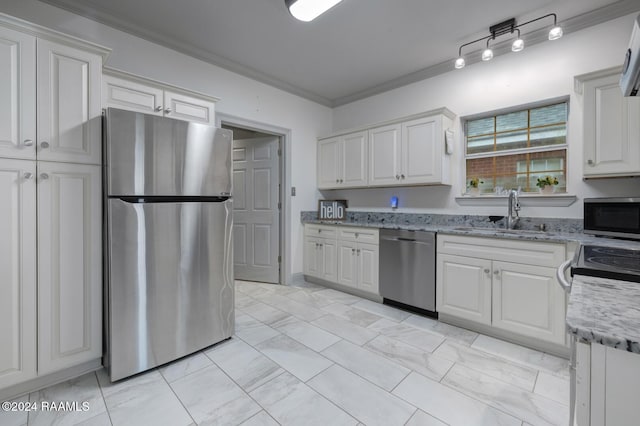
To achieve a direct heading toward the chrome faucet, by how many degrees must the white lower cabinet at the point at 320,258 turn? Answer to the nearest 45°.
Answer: approximately 90° to its left

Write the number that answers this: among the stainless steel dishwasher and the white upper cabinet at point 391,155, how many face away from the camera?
0

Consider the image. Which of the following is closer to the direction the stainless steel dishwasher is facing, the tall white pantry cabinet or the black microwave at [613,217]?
the tall white pantry cabinet

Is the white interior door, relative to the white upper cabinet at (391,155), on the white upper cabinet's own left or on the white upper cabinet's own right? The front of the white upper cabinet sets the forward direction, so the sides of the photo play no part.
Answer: on the white upper cabinet's own right

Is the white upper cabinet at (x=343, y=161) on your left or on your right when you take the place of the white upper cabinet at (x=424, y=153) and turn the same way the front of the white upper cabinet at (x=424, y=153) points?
on your right

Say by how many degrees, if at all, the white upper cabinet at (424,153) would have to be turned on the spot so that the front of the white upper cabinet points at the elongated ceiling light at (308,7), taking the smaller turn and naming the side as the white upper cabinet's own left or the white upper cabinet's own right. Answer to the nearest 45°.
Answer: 0° — it already faces it
